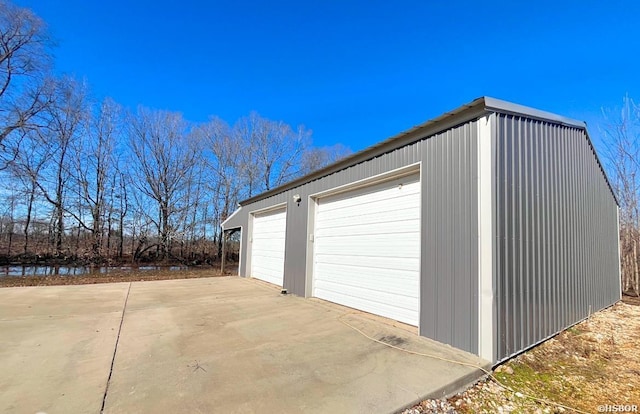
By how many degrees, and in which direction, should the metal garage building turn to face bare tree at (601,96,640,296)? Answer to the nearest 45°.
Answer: approximately 180°

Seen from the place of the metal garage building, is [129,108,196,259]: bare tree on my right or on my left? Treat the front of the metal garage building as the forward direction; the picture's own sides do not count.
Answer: on my right

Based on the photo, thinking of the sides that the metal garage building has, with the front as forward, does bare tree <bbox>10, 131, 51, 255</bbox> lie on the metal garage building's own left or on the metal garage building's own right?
on the metal garage building's own right

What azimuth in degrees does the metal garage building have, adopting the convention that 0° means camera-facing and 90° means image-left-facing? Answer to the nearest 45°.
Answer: approximately 45°

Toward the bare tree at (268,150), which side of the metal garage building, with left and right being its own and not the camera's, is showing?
right

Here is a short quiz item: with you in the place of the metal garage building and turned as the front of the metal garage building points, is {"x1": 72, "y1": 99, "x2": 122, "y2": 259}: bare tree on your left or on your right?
on your right

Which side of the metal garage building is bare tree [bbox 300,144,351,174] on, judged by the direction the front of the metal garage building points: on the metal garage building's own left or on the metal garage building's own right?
on the metal garage building's own right
